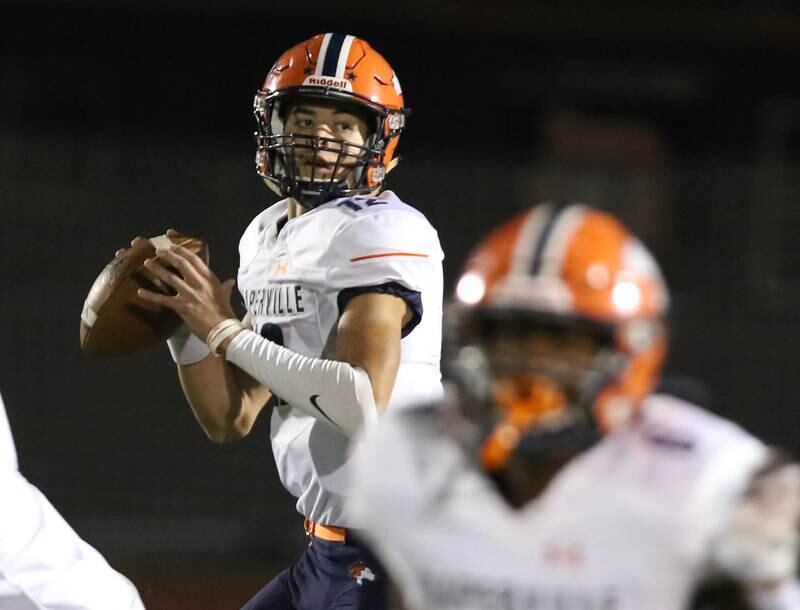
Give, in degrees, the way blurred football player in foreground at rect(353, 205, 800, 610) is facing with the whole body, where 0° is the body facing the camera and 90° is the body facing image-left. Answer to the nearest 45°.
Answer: approximately 0°

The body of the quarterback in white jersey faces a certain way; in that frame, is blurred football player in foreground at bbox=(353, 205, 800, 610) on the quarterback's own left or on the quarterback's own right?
on the quarterback's own left

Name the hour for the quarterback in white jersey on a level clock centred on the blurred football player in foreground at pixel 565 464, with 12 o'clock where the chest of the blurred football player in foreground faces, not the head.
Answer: The quarterback in white jersey is roughly at 5 o'clock from the blurred football player in foreground.

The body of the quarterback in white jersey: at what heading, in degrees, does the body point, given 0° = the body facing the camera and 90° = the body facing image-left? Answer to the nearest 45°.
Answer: approximately 45°

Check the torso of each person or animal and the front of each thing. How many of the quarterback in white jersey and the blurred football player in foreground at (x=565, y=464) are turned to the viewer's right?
0
